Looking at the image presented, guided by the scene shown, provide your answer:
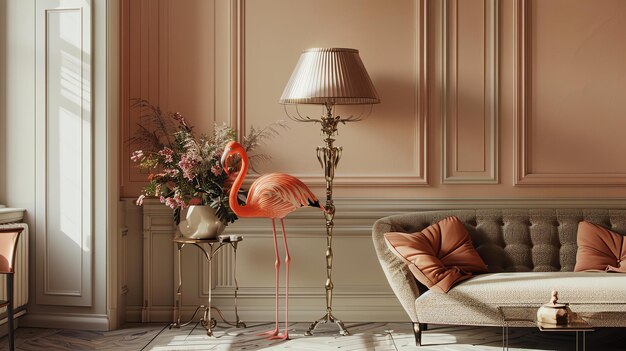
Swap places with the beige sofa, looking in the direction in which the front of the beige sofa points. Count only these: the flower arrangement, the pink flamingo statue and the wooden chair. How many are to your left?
0

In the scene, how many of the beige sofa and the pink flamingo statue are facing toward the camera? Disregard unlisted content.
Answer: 1

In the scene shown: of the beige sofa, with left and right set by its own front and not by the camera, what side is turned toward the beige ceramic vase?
right

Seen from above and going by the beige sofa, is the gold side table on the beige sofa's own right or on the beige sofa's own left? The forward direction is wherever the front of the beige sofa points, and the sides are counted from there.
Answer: on the beige sofa's own right

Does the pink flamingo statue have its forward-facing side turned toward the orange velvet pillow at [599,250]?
no

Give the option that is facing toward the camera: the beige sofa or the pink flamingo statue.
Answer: the beige sofa

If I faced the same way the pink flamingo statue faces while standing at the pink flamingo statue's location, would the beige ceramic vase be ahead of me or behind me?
ahead

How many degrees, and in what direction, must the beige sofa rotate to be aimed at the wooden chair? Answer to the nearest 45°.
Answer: approximately 45° to its right

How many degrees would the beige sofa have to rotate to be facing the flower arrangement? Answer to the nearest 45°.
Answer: approximately 90° to its right

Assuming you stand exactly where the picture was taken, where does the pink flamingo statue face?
facing to the left of the viewer

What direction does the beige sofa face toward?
toward the camera
